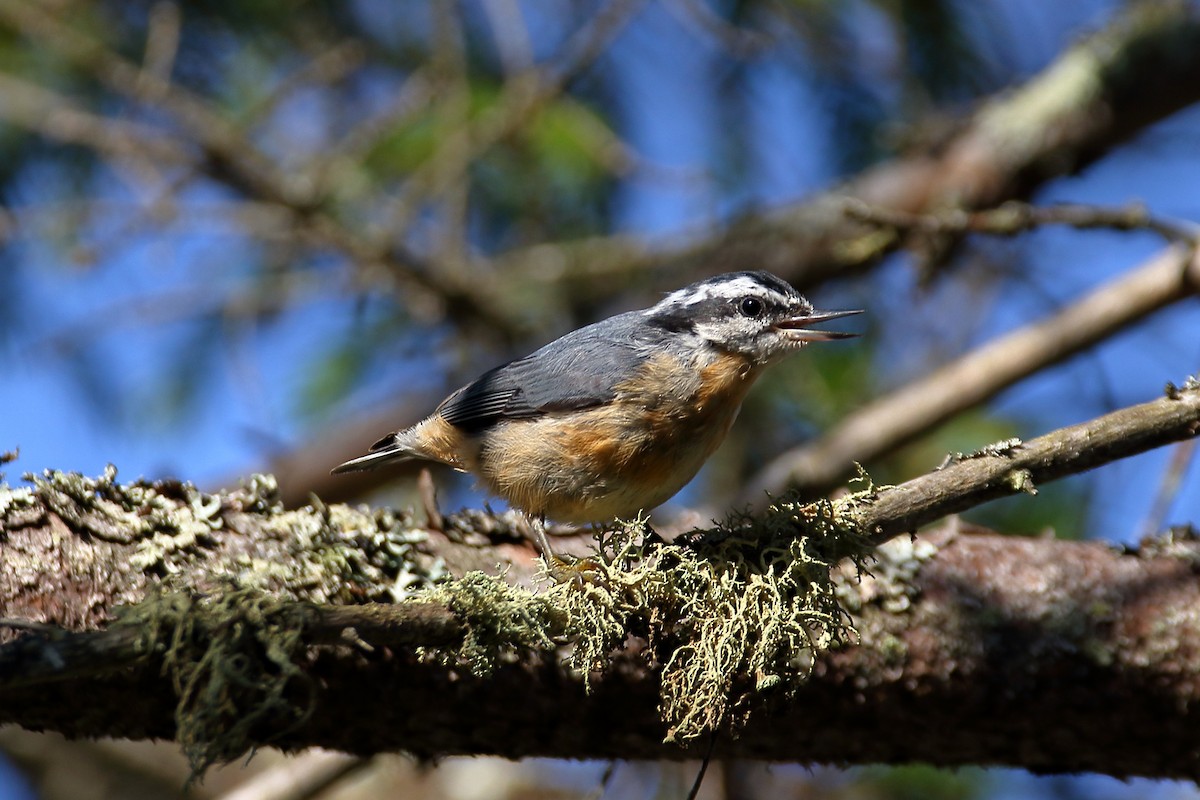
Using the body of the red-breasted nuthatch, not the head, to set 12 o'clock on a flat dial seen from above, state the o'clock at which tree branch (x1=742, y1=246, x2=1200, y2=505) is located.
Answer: The tree branch is roughly at 11 o'clock from the red-breasted nuthatch.

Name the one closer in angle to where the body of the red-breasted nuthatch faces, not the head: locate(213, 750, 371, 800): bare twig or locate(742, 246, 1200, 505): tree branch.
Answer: the tree branch

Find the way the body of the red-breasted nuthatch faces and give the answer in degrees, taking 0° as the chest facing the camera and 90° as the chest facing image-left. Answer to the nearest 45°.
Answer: approximately 270°
